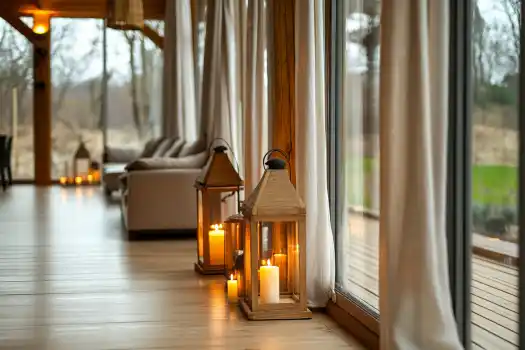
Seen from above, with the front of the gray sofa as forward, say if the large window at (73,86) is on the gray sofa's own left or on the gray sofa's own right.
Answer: on the gray sofa's own right

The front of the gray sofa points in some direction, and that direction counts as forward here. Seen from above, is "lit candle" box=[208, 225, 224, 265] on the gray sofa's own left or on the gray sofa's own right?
on the gray sofa's own left

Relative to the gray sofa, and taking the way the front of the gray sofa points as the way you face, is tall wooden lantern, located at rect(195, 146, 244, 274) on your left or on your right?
on your left

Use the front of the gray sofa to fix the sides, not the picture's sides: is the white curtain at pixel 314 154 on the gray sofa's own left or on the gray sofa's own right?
on the gray sofa's own left

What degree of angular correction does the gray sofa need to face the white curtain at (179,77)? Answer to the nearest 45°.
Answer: approximately 90° to its right

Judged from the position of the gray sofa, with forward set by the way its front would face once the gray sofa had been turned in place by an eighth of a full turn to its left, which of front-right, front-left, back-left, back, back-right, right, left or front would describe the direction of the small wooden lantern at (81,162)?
back-right

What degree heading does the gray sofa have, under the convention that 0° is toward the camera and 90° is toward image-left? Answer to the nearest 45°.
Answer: approximately 90°
